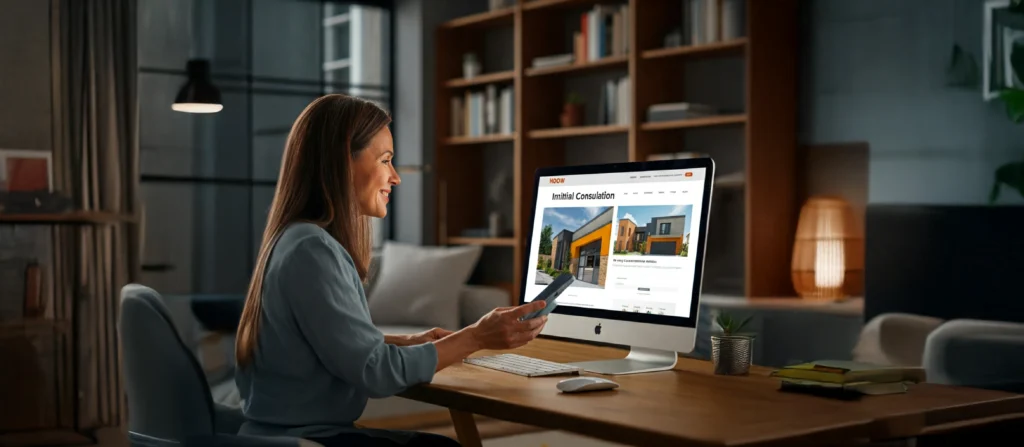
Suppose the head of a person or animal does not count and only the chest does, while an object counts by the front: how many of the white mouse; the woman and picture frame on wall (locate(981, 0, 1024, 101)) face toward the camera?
1

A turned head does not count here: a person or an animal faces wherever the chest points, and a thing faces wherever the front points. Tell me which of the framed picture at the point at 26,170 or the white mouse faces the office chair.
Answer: the framed picture

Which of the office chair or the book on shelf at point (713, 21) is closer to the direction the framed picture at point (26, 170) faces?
the office chair

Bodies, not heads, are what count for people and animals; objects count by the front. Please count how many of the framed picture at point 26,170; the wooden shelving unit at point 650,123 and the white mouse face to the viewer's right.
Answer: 1

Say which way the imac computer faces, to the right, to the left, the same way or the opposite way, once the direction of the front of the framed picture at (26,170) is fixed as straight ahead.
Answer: to the right

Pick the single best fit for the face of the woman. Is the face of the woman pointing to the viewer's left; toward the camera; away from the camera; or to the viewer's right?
to the viewer's right

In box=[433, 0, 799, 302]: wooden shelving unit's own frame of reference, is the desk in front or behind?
in front

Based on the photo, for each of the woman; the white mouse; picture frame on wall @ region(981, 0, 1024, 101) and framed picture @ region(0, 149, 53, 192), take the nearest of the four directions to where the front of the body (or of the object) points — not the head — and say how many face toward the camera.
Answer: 2

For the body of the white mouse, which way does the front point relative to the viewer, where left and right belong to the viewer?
facing to the right of the viewer

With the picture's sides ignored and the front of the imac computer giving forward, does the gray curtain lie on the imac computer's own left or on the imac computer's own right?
on the imac computer's own right

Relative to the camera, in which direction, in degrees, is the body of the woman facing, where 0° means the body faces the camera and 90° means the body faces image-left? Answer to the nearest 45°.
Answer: approximately 270°

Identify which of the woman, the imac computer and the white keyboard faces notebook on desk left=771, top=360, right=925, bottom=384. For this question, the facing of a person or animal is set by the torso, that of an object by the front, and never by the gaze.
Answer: the woman

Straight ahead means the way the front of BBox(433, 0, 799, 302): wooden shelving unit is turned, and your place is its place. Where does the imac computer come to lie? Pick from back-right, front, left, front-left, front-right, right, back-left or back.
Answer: front-left

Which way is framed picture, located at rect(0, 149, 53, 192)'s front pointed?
toward the camera

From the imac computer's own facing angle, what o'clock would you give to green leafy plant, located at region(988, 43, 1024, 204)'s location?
The green leafy plant is roughly at 6 o'clock from the imac computer.

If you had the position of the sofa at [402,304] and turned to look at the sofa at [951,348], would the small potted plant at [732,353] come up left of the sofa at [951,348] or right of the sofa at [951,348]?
right
